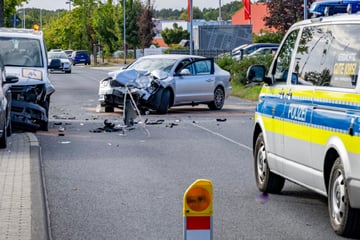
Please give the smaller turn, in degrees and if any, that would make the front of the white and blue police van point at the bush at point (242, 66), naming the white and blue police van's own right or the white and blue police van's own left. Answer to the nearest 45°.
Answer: approximately 45° to the white and blue police van's own right

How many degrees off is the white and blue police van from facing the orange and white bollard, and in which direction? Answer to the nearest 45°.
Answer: approximately 135° to its left

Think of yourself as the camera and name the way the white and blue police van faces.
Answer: facing away from the viewer and to the left of the viewer

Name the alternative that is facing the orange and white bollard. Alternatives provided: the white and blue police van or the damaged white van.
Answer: the damaged white van

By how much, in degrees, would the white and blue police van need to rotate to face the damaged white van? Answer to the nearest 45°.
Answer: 0° — it already faces it

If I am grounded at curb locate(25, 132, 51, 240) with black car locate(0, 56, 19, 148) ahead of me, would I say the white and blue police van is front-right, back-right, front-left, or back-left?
back-right

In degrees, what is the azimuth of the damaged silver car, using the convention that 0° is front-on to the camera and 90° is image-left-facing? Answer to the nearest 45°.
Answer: approximately 45°

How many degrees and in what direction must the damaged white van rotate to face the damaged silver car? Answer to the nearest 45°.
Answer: approximately 135° to its left

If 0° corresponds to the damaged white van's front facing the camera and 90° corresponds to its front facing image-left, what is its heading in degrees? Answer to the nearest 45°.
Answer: approximately 0°
